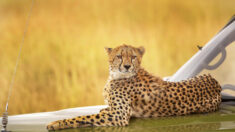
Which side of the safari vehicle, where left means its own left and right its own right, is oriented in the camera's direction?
left

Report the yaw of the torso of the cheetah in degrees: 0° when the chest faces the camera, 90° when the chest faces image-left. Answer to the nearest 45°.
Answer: approximately 90°
